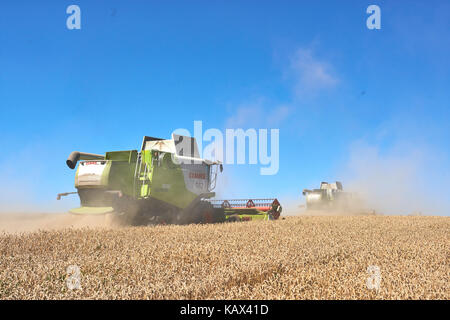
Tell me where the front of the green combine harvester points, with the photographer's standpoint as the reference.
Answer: facing away from the viewer and to the right of the viewer
